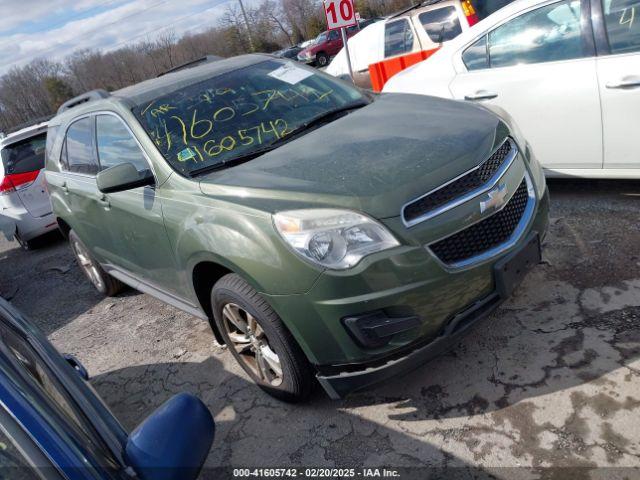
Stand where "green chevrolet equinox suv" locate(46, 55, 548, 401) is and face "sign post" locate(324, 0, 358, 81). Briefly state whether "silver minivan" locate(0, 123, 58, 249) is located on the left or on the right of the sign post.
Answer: left

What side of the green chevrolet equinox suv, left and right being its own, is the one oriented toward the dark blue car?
right

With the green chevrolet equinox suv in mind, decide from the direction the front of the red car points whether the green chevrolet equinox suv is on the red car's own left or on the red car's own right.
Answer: on the red car's own left

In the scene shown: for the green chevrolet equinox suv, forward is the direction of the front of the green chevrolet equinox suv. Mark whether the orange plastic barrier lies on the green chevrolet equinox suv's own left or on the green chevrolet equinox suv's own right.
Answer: on the green chevrolet equinox suv's own left

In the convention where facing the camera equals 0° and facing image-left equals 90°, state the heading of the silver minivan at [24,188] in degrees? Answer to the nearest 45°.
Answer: approximately 135°

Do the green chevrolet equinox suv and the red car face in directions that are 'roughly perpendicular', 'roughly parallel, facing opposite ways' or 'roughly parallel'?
roughly perpendicular

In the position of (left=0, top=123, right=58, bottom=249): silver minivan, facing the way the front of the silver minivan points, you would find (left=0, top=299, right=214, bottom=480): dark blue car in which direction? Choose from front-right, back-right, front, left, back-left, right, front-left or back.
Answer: back-left

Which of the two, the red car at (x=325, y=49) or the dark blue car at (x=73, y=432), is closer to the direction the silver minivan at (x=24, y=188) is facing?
the red car
